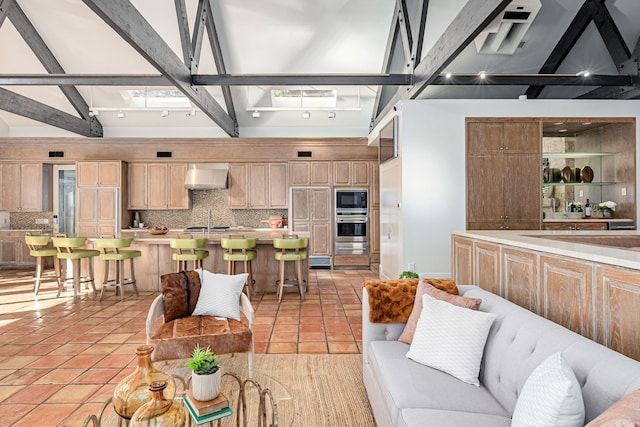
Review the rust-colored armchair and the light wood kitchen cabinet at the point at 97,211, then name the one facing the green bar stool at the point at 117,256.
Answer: the light wood kitchen cabinet

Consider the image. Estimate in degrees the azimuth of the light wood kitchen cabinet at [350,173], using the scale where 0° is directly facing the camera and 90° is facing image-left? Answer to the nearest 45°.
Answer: approximately 0°

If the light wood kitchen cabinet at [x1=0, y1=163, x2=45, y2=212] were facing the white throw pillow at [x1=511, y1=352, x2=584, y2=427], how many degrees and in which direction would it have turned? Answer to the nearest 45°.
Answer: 0° — it already faces it

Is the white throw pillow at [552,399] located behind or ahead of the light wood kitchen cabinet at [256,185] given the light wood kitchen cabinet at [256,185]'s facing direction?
ahead

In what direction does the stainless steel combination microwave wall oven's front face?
toward the camera

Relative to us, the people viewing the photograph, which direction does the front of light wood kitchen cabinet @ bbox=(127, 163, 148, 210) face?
facing the viewer

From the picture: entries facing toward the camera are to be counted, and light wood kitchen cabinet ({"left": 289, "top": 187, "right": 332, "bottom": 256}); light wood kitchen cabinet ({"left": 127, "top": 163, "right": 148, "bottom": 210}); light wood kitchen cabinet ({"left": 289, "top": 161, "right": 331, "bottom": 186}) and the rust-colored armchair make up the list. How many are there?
4

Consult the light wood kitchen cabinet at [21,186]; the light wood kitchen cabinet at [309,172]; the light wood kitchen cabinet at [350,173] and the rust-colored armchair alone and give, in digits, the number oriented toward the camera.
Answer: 4

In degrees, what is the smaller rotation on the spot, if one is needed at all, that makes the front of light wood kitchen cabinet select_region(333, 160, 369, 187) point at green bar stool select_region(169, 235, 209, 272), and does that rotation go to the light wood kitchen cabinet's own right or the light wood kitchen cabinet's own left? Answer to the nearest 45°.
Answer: approximately 45° to the light wood kitchen cabinet's own right

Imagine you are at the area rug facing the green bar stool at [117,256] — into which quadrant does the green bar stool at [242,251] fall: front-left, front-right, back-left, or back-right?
front-right

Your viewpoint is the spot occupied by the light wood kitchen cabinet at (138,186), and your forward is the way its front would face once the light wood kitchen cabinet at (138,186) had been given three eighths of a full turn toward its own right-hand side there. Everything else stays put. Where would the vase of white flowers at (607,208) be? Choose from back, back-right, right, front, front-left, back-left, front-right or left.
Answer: back

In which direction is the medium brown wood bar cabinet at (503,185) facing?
toward the camera

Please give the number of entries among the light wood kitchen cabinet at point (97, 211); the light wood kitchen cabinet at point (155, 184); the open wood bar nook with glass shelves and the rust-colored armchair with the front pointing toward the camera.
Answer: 4

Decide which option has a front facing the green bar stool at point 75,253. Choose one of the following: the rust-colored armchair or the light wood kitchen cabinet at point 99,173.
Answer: the light wood kitchen cabinet

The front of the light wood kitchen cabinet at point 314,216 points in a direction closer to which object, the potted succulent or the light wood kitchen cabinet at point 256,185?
the potted succulent
